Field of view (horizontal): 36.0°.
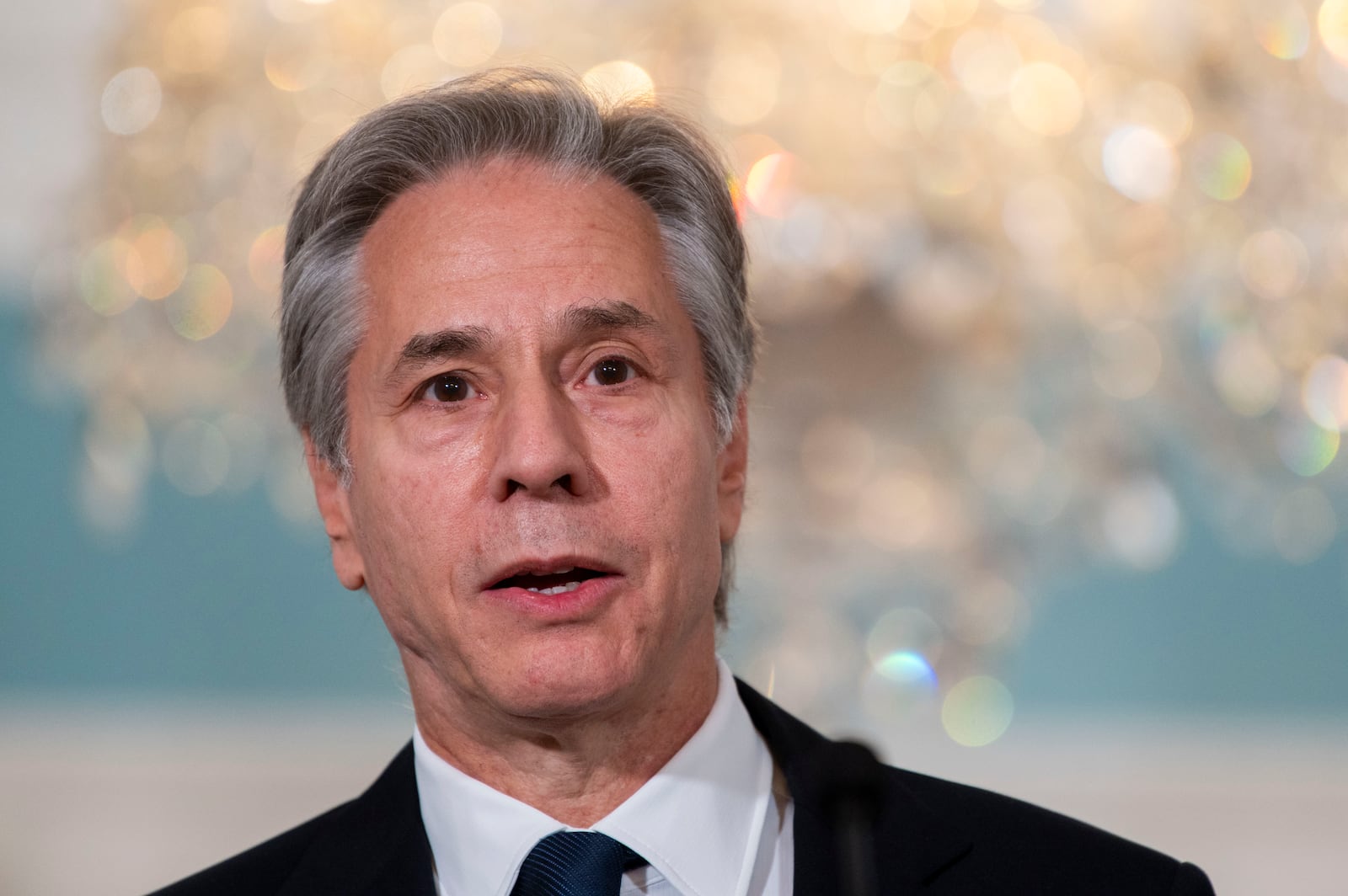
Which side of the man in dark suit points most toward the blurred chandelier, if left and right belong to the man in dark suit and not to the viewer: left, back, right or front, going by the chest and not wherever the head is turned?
back

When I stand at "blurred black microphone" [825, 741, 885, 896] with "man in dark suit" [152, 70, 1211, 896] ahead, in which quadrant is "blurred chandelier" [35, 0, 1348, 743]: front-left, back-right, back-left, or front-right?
front-right

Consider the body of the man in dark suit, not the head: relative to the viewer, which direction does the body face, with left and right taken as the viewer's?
facing the viewer
